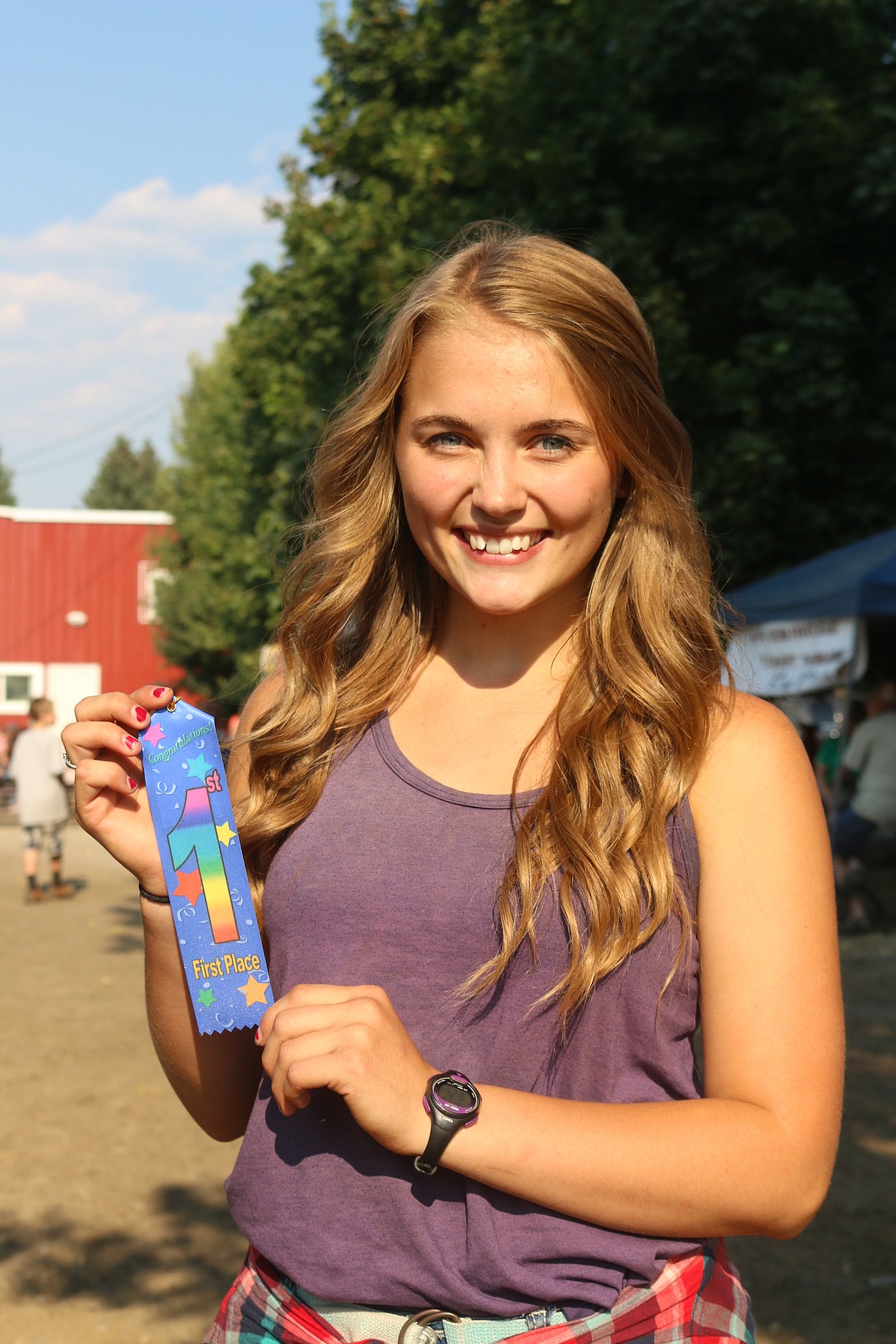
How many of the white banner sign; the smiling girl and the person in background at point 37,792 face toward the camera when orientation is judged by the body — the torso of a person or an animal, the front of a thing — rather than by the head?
2

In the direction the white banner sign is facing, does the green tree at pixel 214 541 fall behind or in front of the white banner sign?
behind

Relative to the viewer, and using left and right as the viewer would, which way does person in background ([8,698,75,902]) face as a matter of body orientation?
facing away from the viewer and to the right of the viewer

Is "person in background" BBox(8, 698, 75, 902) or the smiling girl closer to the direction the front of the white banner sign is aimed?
the smiling girl

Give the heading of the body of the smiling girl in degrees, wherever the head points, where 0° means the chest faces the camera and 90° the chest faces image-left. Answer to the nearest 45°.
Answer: approximately 0°

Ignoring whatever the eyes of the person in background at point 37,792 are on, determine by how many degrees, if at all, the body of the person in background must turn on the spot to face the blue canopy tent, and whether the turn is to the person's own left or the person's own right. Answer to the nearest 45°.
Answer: approximately 90° to the person's own right

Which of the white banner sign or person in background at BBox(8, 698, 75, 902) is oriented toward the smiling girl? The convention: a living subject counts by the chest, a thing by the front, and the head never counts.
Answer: the white banner sign

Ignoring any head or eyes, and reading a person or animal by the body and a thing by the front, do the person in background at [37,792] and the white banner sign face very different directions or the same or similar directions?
very different directions

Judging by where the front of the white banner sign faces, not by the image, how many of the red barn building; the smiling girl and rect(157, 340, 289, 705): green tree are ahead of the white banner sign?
1
